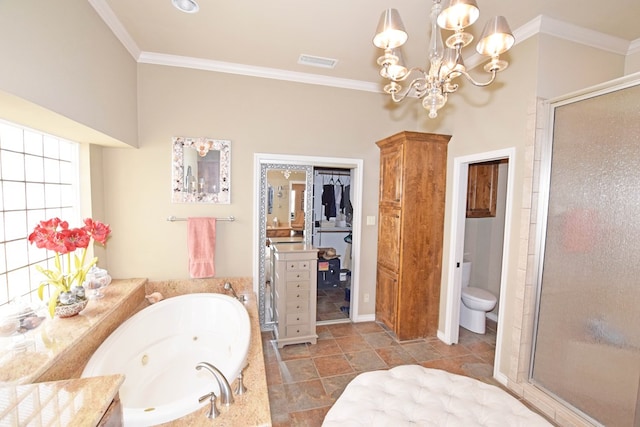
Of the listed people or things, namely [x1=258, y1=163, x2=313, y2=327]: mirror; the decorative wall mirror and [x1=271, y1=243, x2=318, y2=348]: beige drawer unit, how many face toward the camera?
3

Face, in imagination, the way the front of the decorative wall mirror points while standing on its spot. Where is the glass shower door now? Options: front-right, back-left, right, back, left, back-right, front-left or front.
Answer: front-left

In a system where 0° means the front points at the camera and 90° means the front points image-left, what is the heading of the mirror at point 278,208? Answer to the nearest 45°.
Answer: approximately 0°

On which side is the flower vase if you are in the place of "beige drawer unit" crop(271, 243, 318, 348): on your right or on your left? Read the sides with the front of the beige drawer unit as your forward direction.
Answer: on your right

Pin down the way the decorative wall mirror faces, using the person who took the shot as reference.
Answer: facing the viewer

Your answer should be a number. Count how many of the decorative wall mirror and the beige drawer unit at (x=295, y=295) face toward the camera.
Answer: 2

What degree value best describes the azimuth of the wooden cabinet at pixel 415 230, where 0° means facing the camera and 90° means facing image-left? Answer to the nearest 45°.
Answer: approximately 45°

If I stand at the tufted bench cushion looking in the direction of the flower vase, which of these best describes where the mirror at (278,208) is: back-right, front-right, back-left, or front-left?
front-right

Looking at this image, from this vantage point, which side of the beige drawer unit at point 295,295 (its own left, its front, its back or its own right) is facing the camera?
front

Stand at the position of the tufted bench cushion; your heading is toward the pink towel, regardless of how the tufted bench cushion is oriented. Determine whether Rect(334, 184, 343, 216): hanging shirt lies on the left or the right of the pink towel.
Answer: right

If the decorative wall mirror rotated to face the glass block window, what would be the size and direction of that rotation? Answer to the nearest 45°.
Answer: approximately 45° to its right

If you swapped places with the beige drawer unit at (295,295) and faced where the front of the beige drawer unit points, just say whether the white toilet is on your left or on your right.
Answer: on your left

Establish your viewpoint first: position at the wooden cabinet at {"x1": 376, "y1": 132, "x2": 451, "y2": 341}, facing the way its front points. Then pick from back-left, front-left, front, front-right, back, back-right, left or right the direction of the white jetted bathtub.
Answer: front

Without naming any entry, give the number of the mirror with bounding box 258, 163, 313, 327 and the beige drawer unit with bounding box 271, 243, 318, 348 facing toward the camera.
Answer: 2

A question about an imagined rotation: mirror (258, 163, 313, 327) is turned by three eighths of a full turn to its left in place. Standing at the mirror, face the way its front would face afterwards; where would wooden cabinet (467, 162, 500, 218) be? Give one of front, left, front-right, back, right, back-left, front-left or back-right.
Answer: front-right
